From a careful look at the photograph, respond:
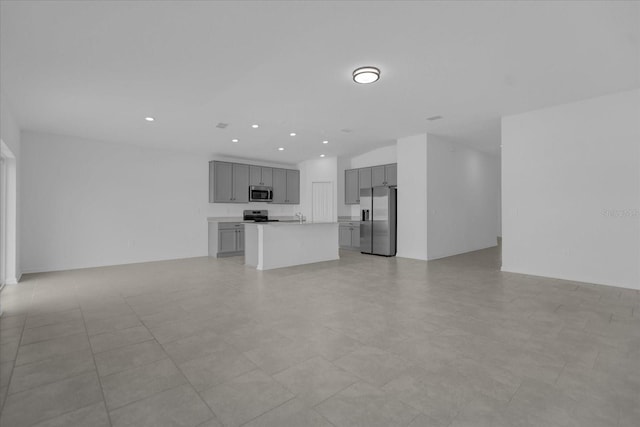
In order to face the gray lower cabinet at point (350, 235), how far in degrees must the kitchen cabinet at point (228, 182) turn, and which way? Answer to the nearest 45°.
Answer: approximately 45° to its left

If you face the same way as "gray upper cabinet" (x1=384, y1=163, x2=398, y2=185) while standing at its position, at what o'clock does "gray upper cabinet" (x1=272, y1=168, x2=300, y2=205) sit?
"gray upper cabinet" (x1=272, y1=168, x2=300, y2=205) is roughly at 2 o'clock from "gray upper cabinet" (x1=384, y1=163, x2=398, y2=185).

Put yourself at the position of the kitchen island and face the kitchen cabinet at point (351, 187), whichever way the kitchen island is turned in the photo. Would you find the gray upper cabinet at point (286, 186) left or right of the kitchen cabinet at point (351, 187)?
left

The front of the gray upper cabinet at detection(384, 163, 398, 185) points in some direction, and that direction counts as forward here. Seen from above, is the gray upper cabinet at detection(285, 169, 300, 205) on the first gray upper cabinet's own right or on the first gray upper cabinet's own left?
on the first gray upper cabinet's own right

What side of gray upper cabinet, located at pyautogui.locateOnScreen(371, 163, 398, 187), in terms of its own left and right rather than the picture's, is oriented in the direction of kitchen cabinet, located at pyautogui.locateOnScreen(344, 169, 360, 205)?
right

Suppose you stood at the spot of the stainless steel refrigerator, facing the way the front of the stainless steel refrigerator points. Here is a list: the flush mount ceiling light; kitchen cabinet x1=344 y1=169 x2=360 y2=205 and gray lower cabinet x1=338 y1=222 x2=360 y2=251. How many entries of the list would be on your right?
2

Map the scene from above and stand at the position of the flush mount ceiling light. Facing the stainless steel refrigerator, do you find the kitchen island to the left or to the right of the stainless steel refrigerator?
left

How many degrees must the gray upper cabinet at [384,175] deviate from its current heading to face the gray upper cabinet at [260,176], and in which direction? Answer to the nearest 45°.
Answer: approximately 45° to its right

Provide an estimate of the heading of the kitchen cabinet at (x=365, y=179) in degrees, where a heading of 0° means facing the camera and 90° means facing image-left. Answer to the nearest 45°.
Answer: approximately 45°

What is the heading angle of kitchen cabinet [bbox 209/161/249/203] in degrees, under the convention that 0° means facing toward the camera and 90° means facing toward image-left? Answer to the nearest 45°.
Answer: approximately 315°
